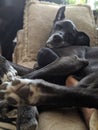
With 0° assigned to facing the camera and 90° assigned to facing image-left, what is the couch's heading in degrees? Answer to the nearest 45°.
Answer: approximately 0°
